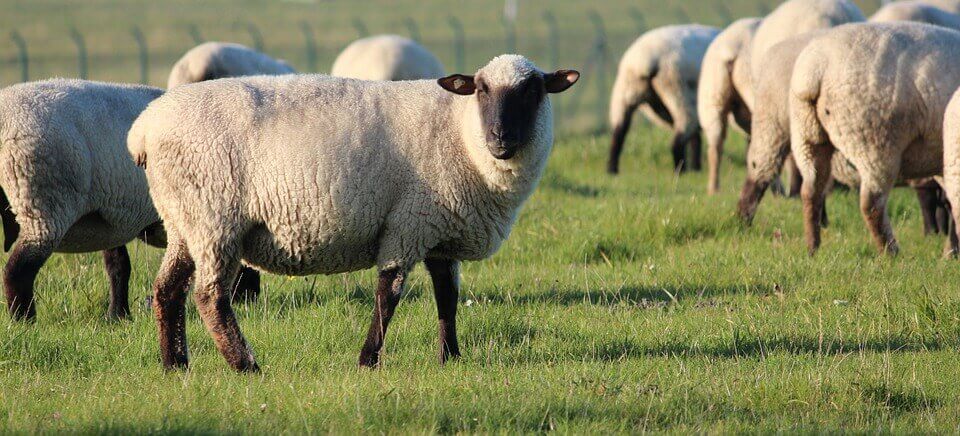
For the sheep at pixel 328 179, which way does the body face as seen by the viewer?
to the viewer's right

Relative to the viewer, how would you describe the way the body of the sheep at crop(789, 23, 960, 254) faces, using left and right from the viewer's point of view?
facing away from the viewer and to the right of the viewer

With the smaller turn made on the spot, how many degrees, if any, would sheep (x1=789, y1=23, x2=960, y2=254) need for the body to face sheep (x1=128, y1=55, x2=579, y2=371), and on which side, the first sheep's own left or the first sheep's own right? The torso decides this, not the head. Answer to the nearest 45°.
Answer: approximately 180°

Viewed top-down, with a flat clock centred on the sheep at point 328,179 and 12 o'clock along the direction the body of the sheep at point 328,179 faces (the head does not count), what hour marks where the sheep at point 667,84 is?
the sheep at point 667,84 is roughly at 10 o'clock from the sheep at point 328,179.

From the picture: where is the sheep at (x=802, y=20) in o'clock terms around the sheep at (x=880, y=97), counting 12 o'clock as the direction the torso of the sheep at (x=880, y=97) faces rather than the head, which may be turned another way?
the sheep at (x=802, y=20) is roughly at 10 o'clock from the sheep at (x=880, y=97).
